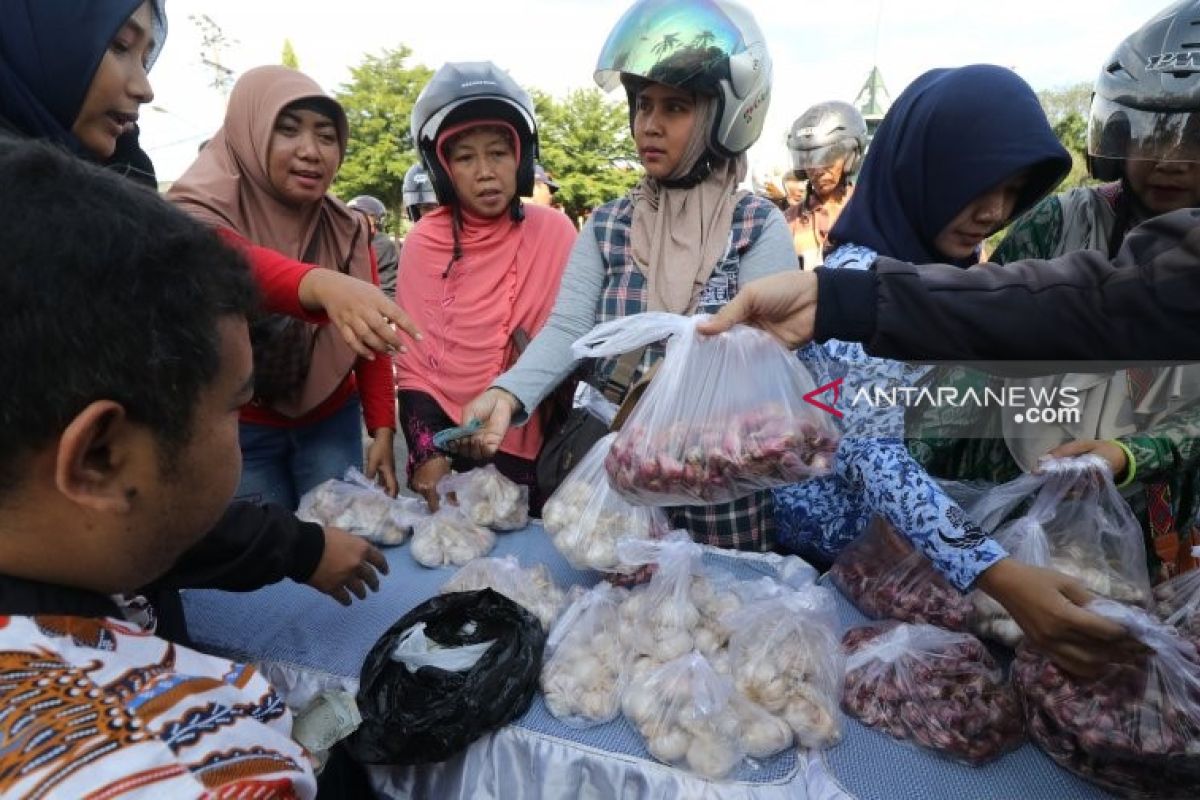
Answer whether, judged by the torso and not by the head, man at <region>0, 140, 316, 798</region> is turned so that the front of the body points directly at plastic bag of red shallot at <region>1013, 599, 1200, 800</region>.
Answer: no

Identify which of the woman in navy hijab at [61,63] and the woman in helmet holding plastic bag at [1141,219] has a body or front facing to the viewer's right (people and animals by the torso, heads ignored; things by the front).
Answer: the woman in navy hijab

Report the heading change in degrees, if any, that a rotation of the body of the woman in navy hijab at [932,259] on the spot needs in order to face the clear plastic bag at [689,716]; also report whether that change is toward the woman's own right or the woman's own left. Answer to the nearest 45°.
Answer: approximately 45° to the woman's own right

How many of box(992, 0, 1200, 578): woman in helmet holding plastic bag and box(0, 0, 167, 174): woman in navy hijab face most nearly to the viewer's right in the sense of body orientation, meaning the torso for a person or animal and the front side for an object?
1

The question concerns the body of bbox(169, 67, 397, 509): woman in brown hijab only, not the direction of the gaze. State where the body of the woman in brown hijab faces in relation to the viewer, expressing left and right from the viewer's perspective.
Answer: facing the viewer and to the right of the viewer

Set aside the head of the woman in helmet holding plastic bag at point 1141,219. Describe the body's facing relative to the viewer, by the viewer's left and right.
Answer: facing the viewer

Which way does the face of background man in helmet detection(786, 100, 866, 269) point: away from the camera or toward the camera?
toward the camera

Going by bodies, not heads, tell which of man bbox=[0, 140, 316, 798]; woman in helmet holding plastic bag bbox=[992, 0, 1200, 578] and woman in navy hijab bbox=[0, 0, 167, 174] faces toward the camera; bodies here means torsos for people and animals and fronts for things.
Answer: the woman in helmet holding plastic bag

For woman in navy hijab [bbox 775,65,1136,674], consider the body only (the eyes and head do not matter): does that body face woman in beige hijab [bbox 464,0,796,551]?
no

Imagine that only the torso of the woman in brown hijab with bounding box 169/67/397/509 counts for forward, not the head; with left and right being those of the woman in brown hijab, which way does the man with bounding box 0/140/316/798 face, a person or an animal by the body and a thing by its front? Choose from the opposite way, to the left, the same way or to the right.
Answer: to the left

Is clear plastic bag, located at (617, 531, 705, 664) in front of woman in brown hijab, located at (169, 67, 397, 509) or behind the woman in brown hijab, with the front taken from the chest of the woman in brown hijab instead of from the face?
in front

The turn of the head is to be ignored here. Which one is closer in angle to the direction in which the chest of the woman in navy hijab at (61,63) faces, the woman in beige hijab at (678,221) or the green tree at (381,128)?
the woman in beige hijab

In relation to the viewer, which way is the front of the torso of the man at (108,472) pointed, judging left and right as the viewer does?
facing away from the viewer and to the right of the viewer

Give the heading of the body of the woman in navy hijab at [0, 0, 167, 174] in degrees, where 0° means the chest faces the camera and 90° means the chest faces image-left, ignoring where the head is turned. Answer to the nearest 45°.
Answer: approximately 270°

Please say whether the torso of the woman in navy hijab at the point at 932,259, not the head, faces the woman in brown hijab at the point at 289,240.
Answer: no

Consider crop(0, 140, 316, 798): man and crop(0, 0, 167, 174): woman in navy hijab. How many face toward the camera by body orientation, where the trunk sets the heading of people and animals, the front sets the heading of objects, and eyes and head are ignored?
0
